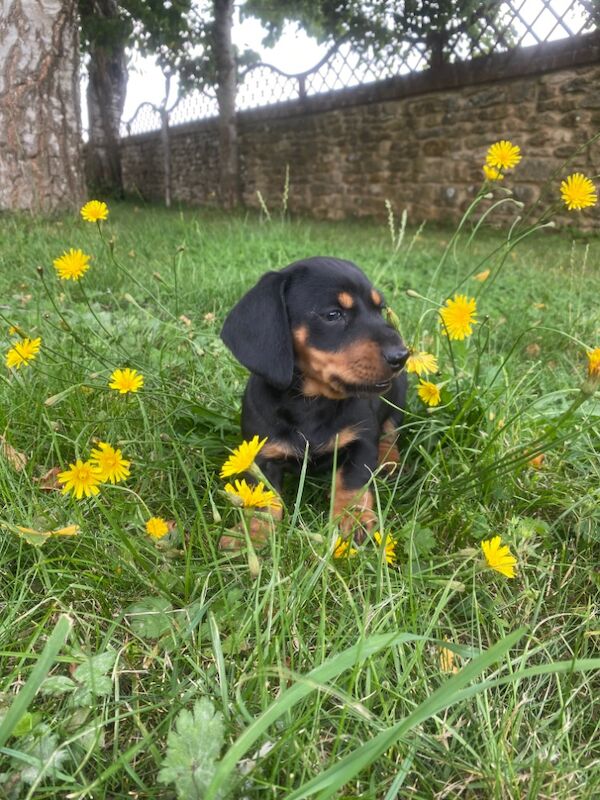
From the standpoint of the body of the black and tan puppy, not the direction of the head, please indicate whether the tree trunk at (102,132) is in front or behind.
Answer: behind

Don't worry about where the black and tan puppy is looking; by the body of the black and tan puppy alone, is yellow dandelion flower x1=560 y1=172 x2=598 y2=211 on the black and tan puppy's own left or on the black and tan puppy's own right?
on the black and tan puppy's own left

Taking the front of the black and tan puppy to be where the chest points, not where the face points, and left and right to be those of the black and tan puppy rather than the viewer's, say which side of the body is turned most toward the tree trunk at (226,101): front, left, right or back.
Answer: back

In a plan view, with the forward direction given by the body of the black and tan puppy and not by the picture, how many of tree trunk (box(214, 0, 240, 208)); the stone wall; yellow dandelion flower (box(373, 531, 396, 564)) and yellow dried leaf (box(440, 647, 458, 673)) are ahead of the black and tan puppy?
2

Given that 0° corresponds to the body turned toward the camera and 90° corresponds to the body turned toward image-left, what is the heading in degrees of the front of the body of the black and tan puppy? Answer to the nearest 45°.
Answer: approximately 0°

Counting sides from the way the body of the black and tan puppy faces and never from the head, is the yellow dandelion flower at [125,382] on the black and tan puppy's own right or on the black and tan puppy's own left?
on the black and tan puppy's own right

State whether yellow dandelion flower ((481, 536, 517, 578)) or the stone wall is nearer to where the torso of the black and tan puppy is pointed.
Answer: the yellow dandelion flower

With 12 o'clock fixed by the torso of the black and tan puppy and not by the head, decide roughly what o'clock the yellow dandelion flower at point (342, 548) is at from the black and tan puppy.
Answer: The yellow dandelion flower is roughly at 12 o'clock from the black and tan puppy.
